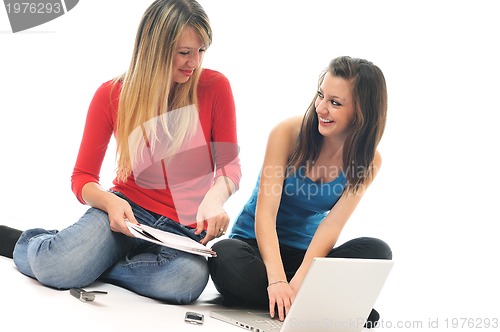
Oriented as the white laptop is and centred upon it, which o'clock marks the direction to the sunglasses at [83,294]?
The sunglasses is roughly at 11 o'clock from the white laptop.

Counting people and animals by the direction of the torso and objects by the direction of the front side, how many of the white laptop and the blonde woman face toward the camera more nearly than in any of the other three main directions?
1

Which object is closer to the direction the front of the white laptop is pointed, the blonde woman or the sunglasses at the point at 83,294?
the blonde woman

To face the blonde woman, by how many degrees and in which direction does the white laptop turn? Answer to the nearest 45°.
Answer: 0° — it already faces them

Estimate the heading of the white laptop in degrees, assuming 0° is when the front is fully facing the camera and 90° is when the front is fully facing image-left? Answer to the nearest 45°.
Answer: approximately 135°
